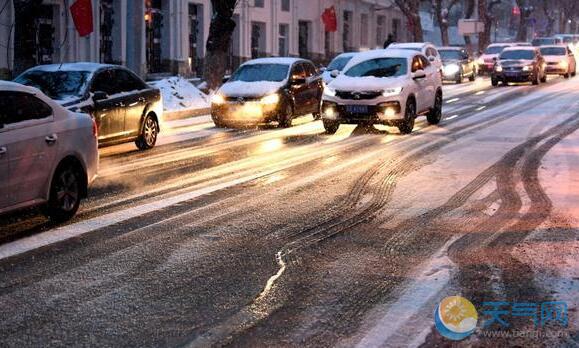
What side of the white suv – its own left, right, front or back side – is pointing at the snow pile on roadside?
right

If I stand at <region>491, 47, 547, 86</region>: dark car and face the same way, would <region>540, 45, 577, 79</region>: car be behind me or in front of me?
behind

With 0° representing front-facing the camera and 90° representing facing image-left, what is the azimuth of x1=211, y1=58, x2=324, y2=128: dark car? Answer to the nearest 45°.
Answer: approximately 45°

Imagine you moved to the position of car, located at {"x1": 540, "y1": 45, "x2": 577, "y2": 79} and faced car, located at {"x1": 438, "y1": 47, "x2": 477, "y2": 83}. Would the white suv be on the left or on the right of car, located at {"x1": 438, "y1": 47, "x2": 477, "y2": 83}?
left

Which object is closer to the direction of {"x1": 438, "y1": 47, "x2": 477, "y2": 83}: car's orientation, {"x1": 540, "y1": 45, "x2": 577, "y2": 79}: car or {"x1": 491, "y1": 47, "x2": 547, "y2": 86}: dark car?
the dark car
